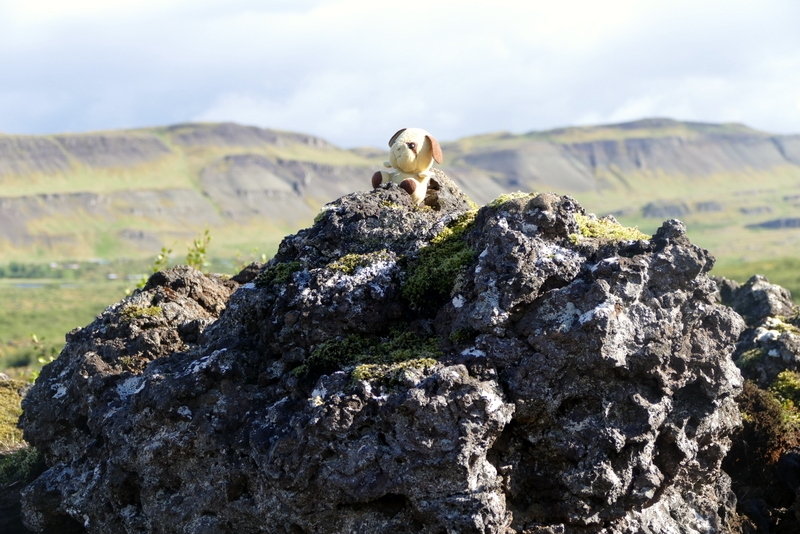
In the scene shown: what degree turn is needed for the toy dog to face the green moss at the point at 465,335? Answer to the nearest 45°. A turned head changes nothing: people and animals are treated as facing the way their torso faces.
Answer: approximately 45° to its left

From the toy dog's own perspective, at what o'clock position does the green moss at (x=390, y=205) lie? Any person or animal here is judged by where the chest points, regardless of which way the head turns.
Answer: The green moss is roughly at 11 o'clock from the toy dog.

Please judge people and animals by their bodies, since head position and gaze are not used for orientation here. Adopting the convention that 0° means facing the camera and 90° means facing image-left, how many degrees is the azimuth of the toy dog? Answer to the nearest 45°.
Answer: approximately 45°

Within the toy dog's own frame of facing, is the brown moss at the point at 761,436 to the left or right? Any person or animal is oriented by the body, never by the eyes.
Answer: on its left
